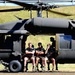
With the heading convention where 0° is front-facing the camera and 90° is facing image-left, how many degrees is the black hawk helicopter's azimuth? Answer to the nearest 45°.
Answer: approximately 90°
